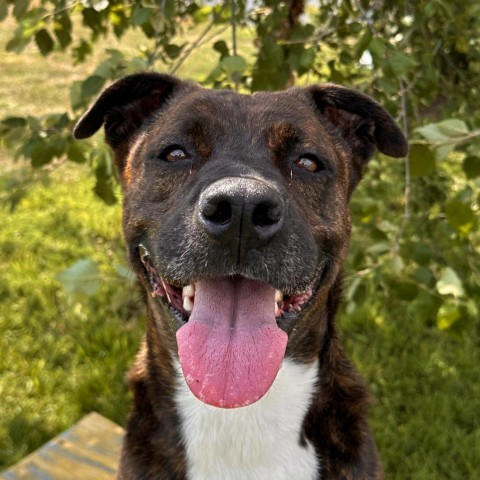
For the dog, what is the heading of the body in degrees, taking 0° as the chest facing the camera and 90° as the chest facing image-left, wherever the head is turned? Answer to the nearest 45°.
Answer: approximately 0°

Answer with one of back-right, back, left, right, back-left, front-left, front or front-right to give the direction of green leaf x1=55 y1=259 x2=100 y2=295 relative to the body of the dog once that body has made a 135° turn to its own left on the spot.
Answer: left
